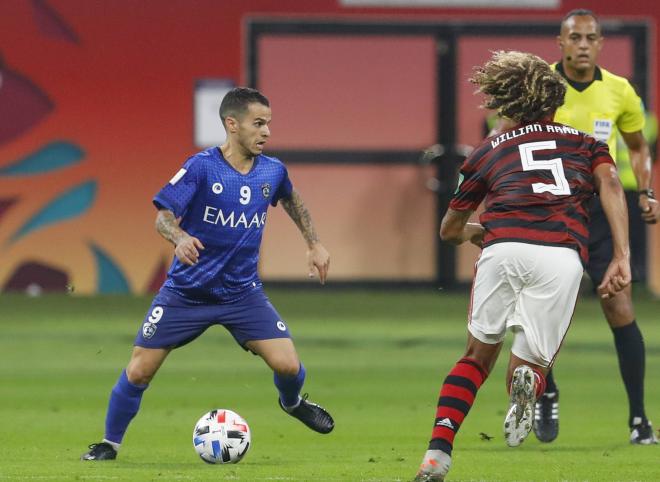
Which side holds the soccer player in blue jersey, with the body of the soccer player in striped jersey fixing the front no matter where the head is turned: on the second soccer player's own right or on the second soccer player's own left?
on the second soccer player's own left

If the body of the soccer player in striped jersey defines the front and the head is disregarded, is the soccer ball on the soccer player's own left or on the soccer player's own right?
on the soccer player's own left

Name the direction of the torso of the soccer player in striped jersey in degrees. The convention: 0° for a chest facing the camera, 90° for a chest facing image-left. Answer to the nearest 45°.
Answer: approximately 180°
